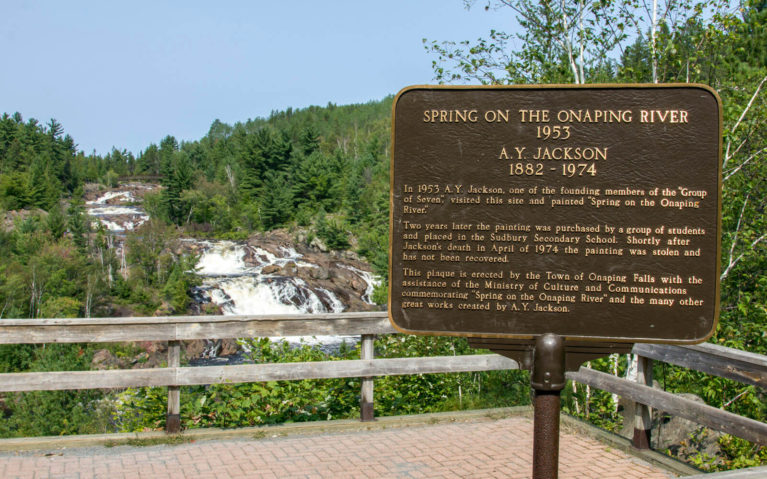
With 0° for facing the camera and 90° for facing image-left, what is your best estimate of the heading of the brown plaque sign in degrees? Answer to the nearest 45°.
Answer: approximately 0°
